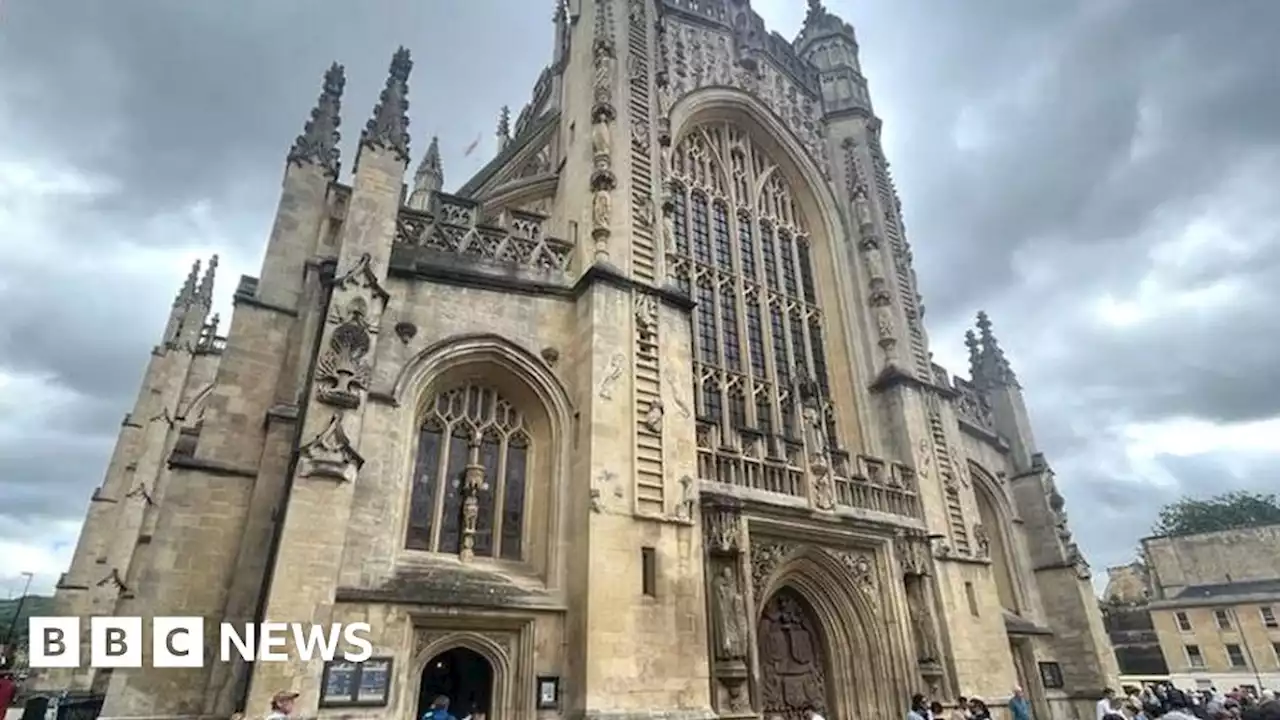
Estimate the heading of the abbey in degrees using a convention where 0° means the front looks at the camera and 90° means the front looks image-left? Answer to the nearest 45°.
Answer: approximately 315°

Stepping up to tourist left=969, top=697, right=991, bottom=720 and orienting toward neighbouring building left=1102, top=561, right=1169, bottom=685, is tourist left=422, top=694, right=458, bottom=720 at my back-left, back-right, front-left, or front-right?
back-left

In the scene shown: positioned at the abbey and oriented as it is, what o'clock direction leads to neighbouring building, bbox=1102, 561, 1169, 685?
The neighbouring building is roughly at 9 o'clock from the abbey.

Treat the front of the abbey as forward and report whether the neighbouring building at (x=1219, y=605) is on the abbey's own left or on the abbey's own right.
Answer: on the abbey's own left

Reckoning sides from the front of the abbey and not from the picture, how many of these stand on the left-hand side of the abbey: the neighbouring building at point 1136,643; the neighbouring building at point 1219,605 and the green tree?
3

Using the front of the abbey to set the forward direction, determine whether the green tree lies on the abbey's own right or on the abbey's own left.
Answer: on the abbey's own left
